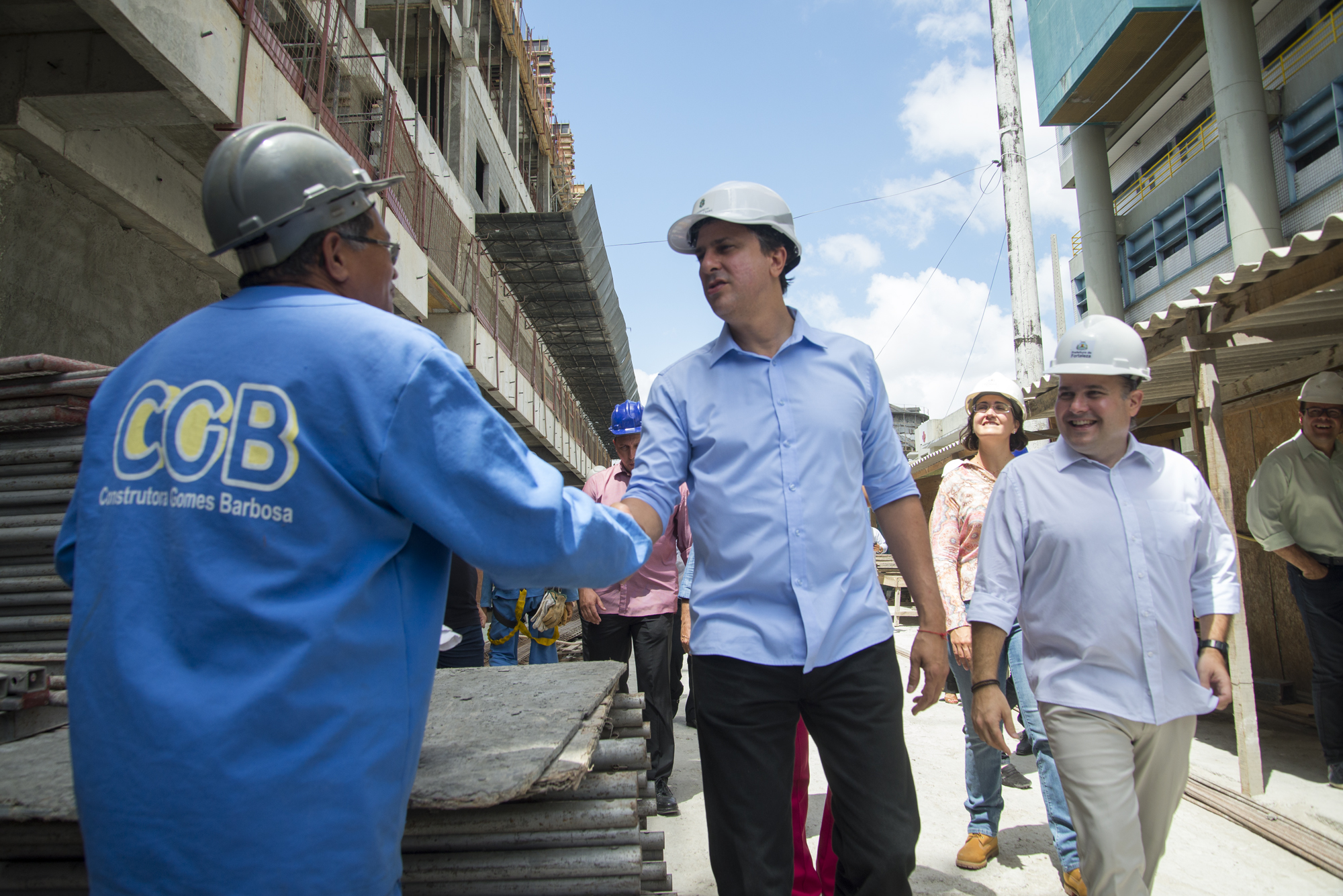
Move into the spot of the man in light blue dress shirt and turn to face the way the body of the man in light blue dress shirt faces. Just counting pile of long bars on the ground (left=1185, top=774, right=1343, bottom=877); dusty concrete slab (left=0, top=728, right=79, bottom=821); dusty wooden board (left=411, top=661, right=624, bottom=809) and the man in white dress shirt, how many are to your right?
2

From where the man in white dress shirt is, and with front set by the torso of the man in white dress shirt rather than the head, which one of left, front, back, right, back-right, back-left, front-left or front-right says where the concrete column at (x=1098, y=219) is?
back

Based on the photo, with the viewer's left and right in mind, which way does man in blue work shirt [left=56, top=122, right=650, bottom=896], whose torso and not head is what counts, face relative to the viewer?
facing away from the viewer and to the right of the viewer

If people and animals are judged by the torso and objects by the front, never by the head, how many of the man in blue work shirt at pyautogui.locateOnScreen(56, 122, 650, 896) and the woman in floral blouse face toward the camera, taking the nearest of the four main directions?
1

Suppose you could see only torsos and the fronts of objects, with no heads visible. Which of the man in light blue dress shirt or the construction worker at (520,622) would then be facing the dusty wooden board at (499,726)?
the construction worker

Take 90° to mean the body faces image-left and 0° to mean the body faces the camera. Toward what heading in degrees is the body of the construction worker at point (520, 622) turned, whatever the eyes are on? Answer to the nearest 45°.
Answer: approximately 0°

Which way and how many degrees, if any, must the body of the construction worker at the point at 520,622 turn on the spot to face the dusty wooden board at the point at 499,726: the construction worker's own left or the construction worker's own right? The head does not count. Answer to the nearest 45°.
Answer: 0° — they already face it

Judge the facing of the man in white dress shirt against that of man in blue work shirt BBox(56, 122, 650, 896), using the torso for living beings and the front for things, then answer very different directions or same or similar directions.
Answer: very different directions

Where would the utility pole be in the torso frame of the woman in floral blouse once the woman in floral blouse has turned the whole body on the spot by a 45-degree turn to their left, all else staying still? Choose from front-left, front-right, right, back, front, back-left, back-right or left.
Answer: back-left

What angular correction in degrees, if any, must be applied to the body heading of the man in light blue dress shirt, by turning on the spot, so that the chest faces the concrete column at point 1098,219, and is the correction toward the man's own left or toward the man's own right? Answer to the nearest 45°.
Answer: approximately 135° to the man's own left

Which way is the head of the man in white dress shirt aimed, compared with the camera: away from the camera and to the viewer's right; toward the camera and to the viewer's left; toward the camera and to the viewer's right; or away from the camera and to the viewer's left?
toward the camera and to the viewer's left

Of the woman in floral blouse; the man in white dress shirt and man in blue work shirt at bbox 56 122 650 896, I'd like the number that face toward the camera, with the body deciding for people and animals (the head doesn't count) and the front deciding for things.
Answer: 2

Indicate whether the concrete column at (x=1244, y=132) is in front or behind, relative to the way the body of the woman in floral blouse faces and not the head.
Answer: behind

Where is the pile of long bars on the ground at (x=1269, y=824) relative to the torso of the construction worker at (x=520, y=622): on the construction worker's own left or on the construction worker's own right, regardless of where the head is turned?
on the construction worker's own left

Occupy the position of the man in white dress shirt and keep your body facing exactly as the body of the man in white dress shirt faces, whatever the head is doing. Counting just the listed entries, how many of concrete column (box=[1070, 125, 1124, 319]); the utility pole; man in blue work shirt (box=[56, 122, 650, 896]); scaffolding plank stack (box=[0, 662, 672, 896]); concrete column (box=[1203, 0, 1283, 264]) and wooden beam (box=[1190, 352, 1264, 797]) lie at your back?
4
